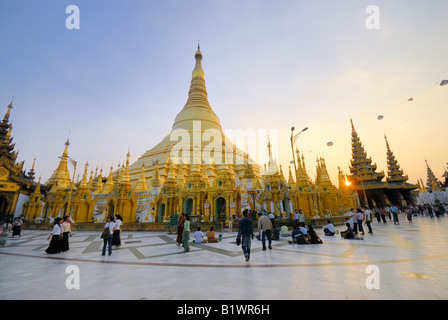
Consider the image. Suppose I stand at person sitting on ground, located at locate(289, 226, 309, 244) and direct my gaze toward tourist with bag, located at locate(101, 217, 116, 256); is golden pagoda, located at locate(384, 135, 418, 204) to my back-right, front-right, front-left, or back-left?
back-right

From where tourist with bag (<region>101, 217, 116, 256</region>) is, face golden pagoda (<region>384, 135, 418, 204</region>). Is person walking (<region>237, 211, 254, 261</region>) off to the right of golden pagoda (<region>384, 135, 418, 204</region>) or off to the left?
right

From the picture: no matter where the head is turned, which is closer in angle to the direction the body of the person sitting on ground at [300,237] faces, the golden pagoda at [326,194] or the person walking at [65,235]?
the golden pagoda

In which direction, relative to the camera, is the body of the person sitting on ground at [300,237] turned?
away from the camera

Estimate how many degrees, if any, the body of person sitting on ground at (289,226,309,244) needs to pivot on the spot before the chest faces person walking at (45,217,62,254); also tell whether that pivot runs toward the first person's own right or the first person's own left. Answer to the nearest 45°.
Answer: approximately 135° to the first person's own left

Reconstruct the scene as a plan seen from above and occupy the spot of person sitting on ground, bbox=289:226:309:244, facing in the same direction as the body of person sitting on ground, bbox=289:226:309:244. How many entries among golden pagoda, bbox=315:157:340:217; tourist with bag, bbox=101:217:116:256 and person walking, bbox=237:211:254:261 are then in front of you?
1

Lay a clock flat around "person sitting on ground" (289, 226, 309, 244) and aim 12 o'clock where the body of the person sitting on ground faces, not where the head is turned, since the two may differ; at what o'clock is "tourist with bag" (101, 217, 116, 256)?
The tourist with bag is roughly at 8 o'clock from the person sitting on ground.
